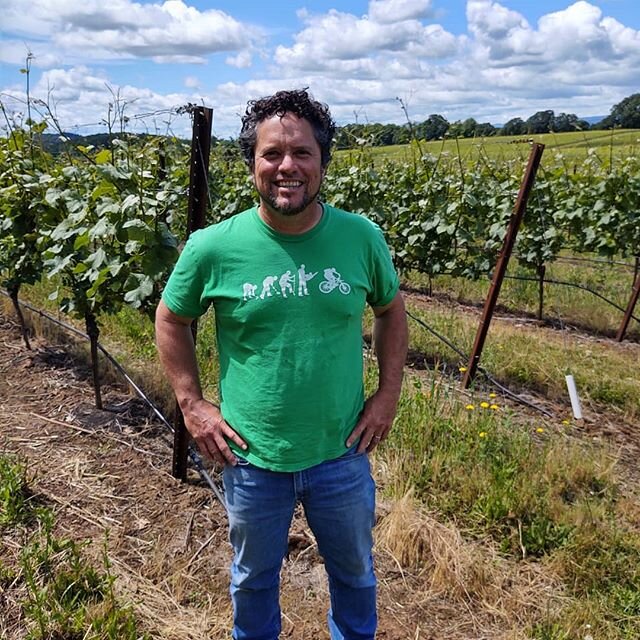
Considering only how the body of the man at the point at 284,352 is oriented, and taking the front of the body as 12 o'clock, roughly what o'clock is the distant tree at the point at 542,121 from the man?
The distant tree is roughly at 7 o'clock from the man.

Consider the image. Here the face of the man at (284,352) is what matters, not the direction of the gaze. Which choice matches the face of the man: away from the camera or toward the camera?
toward the camera

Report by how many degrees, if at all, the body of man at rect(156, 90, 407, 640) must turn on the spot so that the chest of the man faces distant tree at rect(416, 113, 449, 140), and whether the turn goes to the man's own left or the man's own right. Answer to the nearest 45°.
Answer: approximately 180°

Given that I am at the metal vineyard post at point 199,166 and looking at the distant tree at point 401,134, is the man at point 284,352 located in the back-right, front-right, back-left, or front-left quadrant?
back-right

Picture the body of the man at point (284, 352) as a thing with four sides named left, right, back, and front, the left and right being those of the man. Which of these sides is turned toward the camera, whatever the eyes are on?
front

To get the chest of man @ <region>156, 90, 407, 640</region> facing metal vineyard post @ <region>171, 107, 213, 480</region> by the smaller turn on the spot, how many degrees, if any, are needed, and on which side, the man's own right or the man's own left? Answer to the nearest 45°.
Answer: approximately 180°

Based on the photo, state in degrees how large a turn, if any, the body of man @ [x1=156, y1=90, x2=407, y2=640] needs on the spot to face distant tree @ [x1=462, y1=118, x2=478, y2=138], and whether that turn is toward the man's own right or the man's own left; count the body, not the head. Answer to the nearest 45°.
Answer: approximately 180°

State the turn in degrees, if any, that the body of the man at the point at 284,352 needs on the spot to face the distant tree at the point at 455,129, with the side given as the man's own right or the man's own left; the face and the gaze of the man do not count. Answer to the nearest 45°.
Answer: approximately 180°

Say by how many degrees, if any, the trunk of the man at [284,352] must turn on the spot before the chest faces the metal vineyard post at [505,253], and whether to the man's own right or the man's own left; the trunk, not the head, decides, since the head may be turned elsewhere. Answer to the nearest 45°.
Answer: approximately 135° to the man's own left

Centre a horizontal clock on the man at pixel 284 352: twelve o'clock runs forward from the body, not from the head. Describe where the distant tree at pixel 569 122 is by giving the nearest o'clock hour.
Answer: The distant tree is roughly at 7 o'clock from the man.
